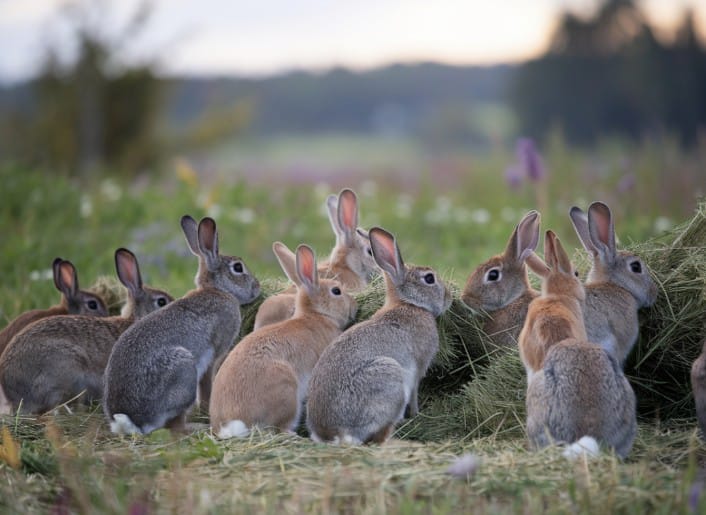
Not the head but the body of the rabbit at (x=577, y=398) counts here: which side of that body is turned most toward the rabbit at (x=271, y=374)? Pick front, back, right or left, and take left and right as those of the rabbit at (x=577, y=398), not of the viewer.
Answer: left

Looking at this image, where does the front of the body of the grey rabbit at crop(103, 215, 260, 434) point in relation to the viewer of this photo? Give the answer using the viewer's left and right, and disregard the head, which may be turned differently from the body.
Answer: facing to the right of the viewer

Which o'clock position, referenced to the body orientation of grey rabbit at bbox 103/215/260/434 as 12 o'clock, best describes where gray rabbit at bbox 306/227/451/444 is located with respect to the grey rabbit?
The gray rabbit is roughly at 1 o'clock from the grey rabbit.

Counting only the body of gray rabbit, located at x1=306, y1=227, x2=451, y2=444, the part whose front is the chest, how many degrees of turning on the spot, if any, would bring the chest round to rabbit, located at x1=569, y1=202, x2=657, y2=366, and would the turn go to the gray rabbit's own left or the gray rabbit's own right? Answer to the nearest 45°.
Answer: approximately 45° to the gray rabbit's own right

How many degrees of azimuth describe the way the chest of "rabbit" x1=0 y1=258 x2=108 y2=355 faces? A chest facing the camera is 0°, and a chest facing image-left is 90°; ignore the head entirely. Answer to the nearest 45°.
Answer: approximately 270°

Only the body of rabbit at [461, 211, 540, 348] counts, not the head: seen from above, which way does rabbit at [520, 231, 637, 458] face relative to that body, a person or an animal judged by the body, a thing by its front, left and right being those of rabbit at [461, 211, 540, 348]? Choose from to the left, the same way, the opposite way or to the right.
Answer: to the right

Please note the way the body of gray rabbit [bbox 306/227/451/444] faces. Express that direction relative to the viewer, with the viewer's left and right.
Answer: facing away from the viewer and to the right of the viewer

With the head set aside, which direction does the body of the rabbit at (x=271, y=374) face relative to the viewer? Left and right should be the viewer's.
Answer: facing away from the viewer and to the right of the viewer

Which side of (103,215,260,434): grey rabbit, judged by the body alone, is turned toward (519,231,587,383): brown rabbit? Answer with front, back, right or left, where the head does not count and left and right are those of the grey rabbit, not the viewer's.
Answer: front

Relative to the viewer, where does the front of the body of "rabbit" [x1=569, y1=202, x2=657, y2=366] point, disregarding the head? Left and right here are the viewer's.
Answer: facing to the right of the viewer

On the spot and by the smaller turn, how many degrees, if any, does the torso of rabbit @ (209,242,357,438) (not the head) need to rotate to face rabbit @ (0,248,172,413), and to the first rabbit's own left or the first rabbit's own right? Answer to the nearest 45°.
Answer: approximately 90° to the first rabbit's own left

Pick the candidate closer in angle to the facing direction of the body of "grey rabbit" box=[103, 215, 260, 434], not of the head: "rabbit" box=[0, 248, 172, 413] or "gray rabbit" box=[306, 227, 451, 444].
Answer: the gray rabbit

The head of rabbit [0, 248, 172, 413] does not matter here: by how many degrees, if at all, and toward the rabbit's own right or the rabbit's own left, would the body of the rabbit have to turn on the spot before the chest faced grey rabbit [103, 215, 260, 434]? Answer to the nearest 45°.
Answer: approximately 45° to the rabbit's own right
